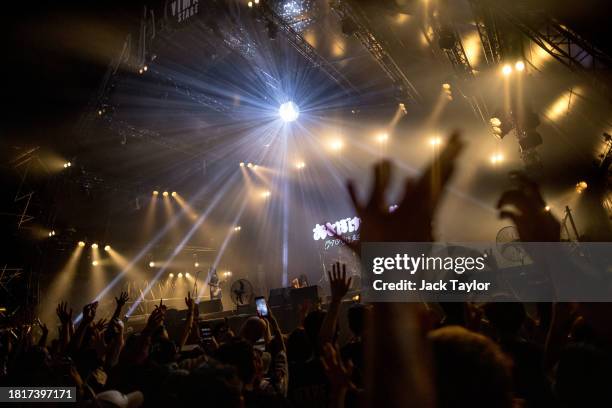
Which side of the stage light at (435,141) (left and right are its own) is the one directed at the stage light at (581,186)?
left

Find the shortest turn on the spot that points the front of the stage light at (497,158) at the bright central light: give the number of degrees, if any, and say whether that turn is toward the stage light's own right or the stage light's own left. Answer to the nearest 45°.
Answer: approximately 45° to the stage light's own right

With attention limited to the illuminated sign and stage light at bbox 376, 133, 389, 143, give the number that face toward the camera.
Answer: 2

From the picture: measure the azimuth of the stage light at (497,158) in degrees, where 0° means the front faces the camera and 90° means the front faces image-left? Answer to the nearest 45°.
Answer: approximately 0°

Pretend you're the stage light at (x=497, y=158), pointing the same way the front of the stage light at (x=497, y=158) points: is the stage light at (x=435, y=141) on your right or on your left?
on your right
